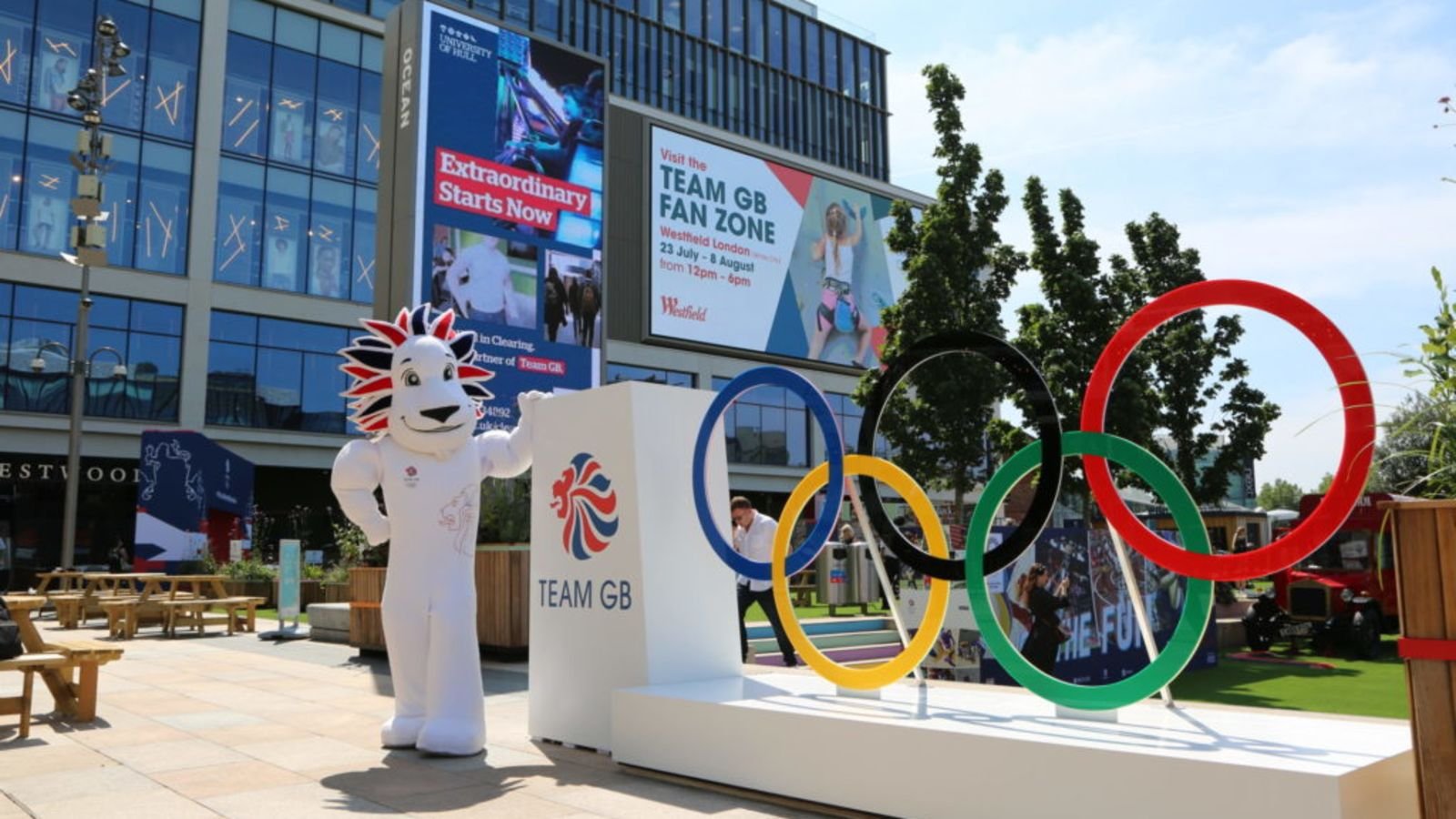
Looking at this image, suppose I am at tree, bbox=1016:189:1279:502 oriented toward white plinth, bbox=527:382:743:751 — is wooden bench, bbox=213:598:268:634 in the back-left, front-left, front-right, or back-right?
front-right

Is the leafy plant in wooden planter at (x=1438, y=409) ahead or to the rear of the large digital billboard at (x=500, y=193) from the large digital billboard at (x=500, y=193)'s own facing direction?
ahead

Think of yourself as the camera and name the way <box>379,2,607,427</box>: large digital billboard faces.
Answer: facing the viewer and to the right of the viewer

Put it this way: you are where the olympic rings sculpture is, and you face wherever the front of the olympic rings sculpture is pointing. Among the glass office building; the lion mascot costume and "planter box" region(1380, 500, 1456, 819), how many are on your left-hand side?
1

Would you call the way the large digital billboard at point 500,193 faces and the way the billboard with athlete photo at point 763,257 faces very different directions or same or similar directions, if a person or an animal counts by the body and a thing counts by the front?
same or similar directions

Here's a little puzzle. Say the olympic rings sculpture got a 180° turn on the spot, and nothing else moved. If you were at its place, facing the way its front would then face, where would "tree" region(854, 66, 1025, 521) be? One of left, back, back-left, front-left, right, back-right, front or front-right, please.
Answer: front-left

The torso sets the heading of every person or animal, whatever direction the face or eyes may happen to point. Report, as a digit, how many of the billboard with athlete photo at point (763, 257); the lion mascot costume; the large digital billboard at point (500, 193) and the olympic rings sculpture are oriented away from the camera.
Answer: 0

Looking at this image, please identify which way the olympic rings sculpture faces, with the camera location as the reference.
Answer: facing the viewer and to the left of the viewer

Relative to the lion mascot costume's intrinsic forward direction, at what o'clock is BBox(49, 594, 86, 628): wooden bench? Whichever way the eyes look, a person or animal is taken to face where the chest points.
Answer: The wooden bench is roughly at 5 o'clock from the lion mascot costume.

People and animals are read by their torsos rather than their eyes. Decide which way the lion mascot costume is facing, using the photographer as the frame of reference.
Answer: facing the viewer

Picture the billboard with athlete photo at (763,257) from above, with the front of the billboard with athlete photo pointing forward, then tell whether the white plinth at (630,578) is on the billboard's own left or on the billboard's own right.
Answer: on the billboard's own right

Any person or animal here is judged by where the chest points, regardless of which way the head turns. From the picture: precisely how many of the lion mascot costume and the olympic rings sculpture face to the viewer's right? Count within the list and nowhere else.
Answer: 0

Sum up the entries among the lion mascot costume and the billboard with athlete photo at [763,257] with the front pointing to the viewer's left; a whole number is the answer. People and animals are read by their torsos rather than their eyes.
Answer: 0
